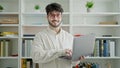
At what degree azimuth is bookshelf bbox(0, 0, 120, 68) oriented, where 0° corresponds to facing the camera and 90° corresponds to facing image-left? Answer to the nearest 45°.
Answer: approximately 0°

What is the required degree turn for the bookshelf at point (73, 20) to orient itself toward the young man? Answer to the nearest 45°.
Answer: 0° — it already faces them
